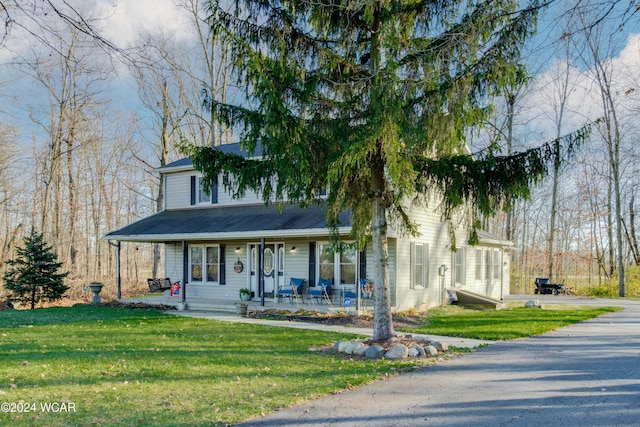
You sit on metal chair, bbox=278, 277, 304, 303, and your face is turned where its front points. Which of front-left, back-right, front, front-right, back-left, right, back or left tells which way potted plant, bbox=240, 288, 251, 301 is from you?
right

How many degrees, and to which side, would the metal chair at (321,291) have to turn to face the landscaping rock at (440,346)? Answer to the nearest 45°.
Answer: approximately 45° to its left

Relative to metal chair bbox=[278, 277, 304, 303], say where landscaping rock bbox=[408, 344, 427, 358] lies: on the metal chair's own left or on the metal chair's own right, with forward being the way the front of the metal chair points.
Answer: on the metal chair's own left

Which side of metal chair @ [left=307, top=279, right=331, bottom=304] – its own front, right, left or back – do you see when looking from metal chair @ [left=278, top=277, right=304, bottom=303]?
right

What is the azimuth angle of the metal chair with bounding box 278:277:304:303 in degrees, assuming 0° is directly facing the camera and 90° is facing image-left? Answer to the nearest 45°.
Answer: approximately 45°

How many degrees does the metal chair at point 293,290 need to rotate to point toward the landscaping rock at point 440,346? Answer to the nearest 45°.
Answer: approximately 45° to its left

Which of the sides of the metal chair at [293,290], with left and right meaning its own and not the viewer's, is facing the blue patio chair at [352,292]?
left

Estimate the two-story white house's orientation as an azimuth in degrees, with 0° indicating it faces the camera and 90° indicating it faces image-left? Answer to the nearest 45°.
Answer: approximately 45°
